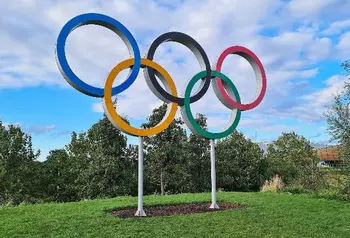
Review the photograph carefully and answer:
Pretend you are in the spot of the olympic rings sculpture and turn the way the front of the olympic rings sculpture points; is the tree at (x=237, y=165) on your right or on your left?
on your left

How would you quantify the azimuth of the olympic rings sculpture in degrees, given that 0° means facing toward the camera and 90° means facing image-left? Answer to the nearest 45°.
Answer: approximately 315°

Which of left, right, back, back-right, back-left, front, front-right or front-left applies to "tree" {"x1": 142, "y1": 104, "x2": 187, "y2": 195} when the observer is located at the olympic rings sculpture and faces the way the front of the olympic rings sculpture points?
back-left

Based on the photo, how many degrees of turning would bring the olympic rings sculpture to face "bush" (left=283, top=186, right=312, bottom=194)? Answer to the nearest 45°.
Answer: approximately 90° to its left

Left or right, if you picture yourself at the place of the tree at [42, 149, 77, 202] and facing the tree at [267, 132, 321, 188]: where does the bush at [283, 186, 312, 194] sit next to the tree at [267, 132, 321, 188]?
right

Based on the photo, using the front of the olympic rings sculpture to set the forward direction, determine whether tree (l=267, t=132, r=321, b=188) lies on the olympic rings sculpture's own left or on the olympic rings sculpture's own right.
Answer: on the olympic rings sculpture's own left

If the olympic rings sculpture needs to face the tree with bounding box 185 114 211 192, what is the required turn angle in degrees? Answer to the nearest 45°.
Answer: approximately 135° to its left

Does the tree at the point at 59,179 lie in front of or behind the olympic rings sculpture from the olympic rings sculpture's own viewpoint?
behind
